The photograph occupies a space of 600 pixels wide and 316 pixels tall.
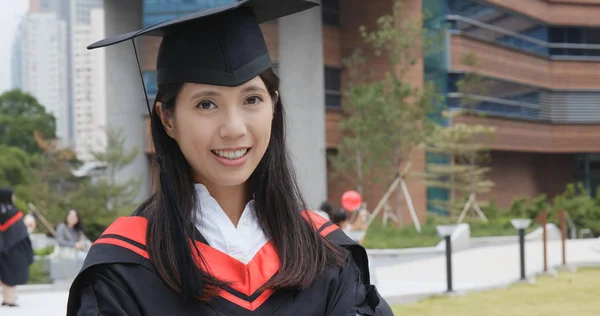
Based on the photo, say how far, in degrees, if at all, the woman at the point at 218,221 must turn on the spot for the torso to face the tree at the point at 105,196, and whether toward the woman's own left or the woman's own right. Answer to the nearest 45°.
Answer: approximately 180°

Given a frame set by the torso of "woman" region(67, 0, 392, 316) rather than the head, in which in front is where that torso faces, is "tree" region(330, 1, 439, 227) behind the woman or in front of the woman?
behind

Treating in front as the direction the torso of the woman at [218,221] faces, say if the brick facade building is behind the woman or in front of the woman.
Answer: behind

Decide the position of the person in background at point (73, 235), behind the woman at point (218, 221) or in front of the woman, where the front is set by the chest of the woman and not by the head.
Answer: behind

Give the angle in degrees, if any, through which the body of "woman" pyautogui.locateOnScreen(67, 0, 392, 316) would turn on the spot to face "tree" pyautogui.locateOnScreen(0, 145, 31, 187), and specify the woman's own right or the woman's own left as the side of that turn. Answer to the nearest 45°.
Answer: approximately 180°

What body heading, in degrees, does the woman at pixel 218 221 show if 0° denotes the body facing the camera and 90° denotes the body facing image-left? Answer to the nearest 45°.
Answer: approximately 0°
